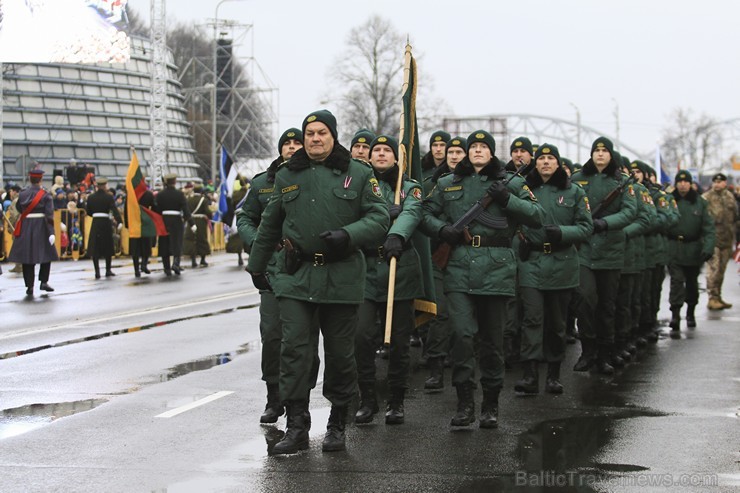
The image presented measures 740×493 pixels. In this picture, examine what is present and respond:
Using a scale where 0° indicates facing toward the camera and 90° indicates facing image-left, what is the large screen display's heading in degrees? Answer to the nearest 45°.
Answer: approximately 0°

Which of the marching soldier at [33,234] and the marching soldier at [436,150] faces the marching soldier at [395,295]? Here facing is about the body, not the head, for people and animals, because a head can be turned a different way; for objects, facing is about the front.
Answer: the marching soldier at [436,150]

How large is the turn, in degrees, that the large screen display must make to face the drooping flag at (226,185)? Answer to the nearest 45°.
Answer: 0° — it already faces it

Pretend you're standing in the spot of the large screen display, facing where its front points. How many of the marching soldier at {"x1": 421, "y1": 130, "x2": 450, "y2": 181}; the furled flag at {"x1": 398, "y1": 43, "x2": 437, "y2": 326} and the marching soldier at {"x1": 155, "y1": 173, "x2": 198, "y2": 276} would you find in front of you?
3
